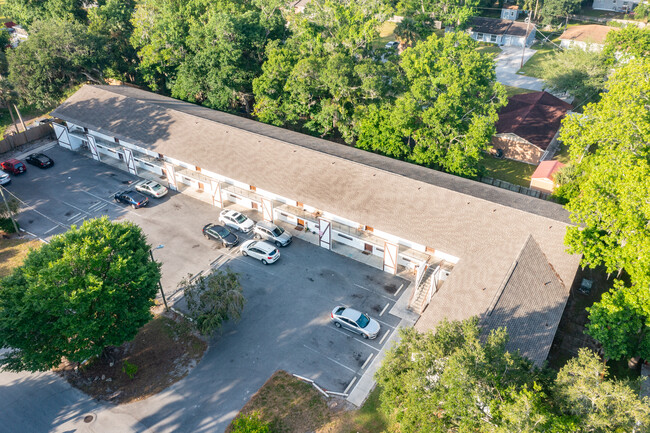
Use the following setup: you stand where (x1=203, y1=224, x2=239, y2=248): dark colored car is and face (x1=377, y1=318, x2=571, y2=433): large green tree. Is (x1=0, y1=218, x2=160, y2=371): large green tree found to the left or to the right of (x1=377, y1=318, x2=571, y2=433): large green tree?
right

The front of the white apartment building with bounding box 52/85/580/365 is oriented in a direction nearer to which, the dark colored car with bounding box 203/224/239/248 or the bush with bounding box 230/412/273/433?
the bush

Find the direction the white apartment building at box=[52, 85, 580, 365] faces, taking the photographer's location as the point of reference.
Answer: facing the viewer and to the left of the viewer

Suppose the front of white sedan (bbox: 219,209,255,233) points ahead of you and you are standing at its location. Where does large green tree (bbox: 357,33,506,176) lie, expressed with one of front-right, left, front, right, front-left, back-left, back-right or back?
front-left

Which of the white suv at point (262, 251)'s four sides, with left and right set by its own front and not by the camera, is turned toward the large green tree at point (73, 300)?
left

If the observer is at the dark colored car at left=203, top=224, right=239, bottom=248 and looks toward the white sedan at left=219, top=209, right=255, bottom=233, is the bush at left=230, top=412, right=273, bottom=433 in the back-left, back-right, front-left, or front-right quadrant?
back-right

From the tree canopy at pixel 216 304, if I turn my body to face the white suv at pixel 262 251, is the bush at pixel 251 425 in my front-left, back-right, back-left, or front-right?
back-right
